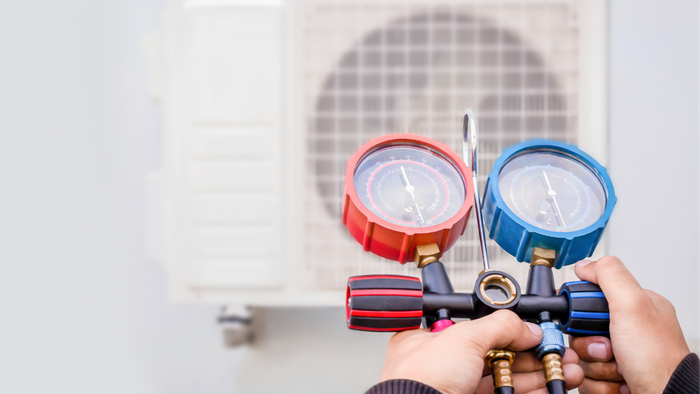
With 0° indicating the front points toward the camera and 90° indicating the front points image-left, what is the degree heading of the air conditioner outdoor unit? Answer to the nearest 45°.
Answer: approximately 0°
